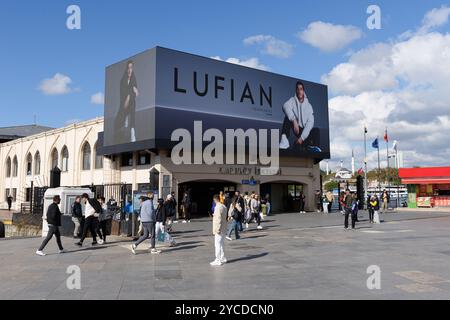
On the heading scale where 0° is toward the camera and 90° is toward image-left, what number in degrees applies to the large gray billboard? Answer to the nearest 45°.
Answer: approximately 315°

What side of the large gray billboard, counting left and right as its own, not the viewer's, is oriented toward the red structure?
left

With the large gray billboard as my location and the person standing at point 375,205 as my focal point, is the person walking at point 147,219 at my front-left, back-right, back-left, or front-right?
front-right

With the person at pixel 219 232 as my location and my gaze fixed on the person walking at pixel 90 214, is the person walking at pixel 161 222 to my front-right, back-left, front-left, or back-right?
front-right

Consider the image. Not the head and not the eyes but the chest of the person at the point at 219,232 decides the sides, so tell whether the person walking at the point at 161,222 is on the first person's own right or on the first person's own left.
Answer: on the first person's own right

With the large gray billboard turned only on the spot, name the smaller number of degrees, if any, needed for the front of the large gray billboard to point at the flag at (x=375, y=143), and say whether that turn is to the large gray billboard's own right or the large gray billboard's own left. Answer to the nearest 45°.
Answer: approximately 90° to the large gray billboard's own left

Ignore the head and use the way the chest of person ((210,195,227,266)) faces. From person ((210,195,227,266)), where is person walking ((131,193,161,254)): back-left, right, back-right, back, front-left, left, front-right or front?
front-right

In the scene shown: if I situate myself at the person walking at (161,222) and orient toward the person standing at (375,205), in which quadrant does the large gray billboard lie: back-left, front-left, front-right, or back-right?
front-left

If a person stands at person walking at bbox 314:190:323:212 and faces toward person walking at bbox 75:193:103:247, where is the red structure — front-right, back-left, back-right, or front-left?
back-left

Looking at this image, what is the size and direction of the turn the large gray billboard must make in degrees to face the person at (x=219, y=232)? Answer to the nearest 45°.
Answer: approximately 45° to its right

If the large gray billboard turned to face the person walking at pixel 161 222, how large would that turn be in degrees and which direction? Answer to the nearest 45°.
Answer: approximately 45° to its right
